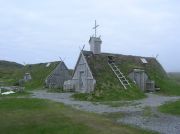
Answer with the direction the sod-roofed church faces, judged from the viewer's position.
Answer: facing the viewer and to the left of the viewer
